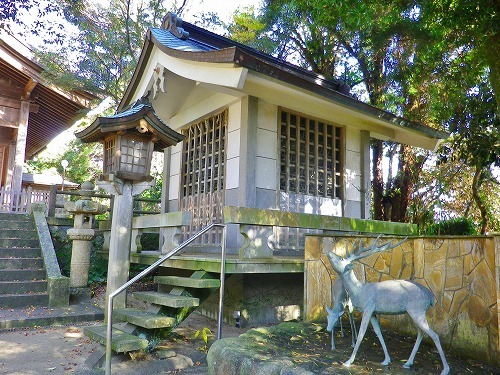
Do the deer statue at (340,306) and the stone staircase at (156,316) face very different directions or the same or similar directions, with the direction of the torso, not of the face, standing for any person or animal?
same or similar directions

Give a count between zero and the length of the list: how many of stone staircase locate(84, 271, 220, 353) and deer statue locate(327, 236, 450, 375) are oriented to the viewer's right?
0

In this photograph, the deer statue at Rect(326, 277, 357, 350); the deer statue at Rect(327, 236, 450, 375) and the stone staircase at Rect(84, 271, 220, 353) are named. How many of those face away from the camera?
0

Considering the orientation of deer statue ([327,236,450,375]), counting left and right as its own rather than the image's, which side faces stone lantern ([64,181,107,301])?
front

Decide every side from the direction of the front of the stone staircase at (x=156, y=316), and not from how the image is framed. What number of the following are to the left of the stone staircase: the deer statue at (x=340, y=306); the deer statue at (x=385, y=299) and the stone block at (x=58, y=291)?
2

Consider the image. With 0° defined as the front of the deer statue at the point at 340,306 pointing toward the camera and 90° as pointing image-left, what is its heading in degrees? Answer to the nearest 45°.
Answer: approximately 45°

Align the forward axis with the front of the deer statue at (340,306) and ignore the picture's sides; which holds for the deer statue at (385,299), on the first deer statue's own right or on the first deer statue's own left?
on the first deer statue's own left

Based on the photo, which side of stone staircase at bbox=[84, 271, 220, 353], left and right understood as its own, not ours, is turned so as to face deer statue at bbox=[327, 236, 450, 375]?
left

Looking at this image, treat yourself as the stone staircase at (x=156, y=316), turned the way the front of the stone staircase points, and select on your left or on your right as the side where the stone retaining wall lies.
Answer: on your left

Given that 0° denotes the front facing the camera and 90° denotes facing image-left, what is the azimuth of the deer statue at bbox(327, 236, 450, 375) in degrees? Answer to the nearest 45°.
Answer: approximately 90°

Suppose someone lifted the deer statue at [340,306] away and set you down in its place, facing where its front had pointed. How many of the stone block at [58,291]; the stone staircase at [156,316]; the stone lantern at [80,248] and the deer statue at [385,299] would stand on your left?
1
